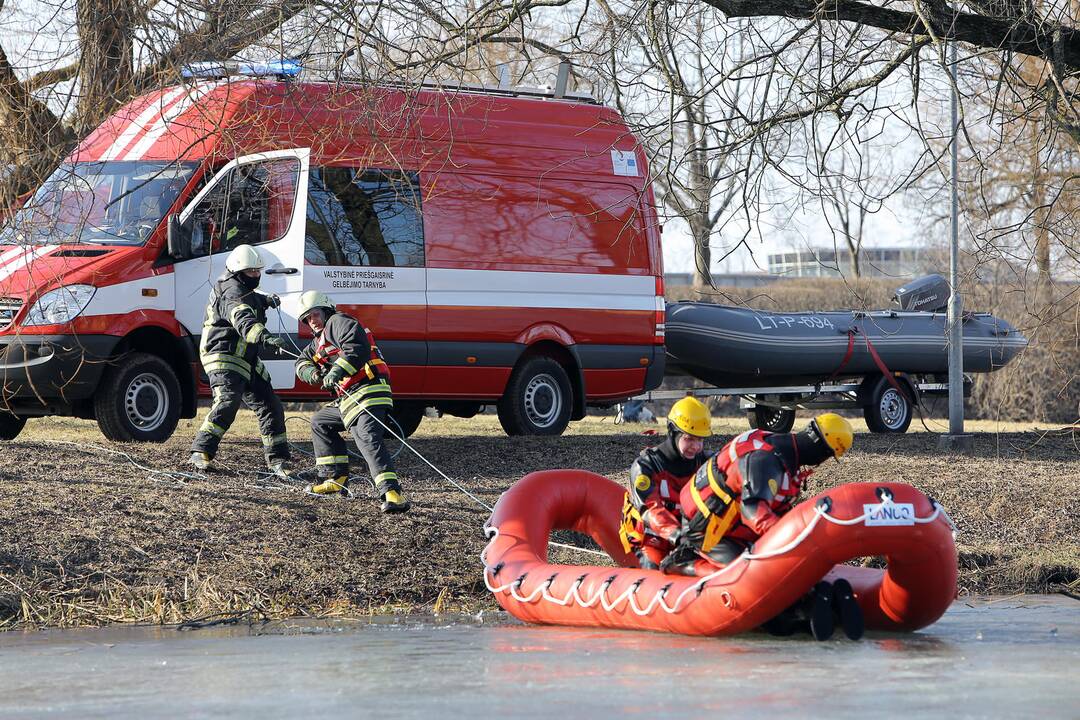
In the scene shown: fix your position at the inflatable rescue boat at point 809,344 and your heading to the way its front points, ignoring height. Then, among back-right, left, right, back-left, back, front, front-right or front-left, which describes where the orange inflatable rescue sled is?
left

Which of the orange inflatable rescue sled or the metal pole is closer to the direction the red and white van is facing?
the orange inflatable rescue sled

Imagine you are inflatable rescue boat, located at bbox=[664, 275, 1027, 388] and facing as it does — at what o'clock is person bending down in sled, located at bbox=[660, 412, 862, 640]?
The person bending down in sled is roughly at 9 o'clock from the inflatable rescue boat.

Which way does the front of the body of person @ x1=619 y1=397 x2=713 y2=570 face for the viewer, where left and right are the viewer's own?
facing the viewer and to the right of the viewer

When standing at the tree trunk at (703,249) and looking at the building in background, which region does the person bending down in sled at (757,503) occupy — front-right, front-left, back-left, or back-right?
back-right

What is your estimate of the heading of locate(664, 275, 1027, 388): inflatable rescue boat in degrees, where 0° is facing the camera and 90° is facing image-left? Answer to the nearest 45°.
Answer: approximately 90°

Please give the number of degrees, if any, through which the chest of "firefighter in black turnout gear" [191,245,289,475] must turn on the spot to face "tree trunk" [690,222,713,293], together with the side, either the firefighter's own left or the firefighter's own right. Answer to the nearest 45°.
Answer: approximately 90° to the firefighter's own left

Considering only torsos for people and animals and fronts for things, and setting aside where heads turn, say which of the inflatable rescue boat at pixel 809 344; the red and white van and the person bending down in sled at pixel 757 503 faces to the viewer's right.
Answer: the person bending down in sled
